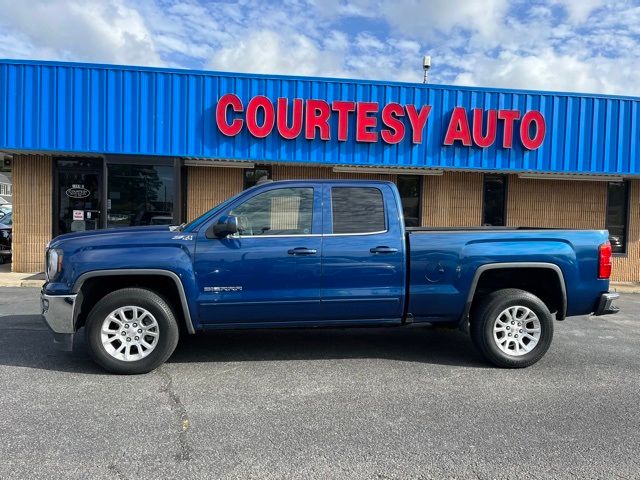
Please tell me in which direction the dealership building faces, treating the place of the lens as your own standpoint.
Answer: facing the viewer

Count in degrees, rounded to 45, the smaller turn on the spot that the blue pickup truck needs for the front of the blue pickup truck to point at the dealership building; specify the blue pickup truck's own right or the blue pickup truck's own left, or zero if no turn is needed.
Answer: approximately 90° to the blue pickup truck's own right

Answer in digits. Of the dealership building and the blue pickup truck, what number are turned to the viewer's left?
1

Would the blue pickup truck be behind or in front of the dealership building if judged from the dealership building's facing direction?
in front

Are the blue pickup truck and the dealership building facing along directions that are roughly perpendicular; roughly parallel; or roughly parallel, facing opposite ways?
roughly perpendicular

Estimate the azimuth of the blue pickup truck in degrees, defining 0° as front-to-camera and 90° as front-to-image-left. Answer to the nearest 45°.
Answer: approximately 90°

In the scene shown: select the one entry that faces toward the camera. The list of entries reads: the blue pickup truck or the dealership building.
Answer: the dealership building
